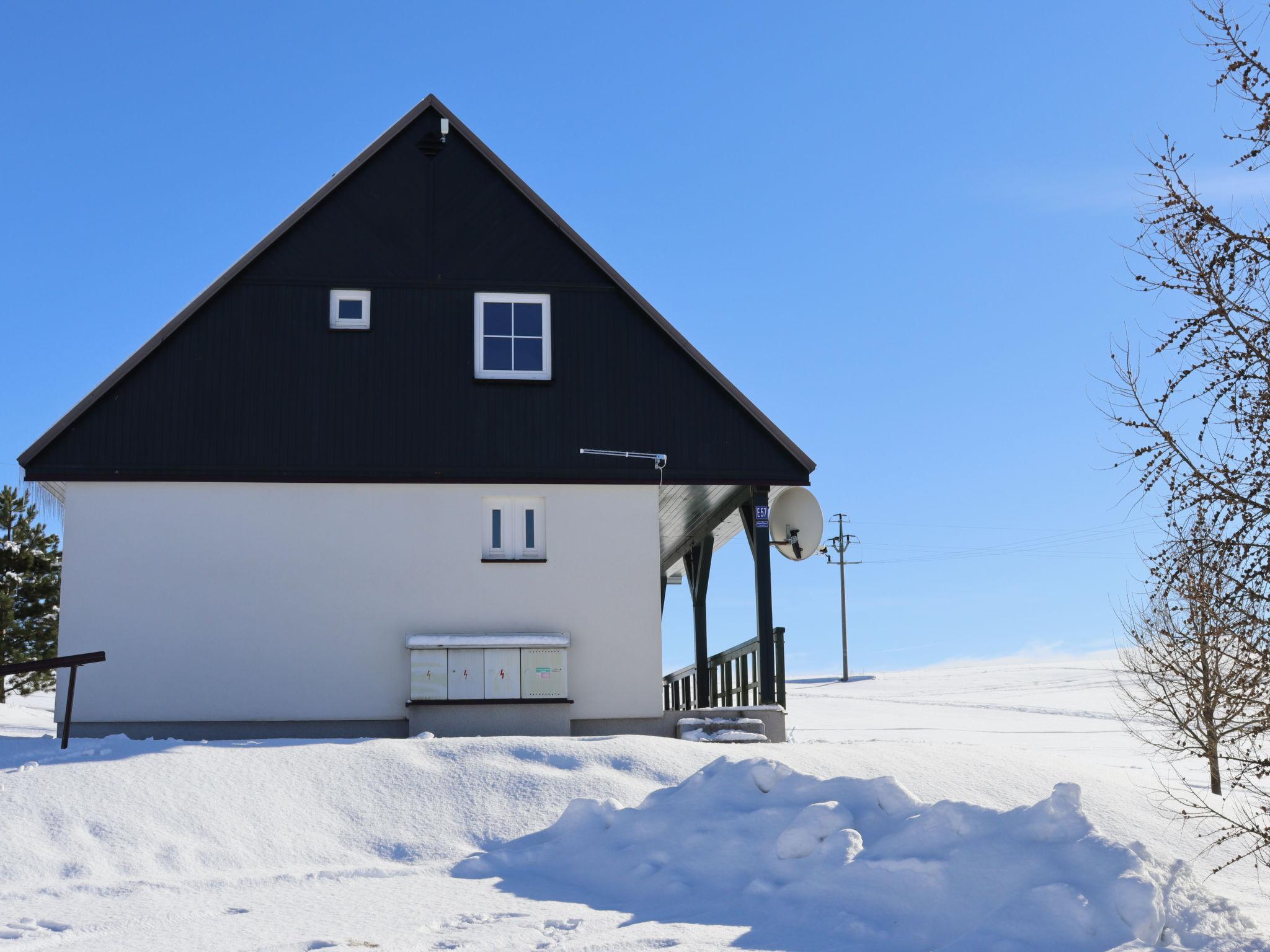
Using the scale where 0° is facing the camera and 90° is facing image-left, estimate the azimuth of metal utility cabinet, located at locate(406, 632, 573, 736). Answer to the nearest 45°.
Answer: approximately 0°

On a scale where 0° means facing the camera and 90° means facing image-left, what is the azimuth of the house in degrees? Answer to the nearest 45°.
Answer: approximately 270°

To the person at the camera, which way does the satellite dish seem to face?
facing away from the viewer and to the right of the viewer

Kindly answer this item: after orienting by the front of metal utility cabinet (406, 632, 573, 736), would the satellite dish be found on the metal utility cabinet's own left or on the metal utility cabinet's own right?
on the metal utility cabinet's own left

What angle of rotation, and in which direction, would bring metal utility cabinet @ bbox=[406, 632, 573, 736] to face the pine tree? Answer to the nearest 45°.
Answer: approximately 135° to its right
